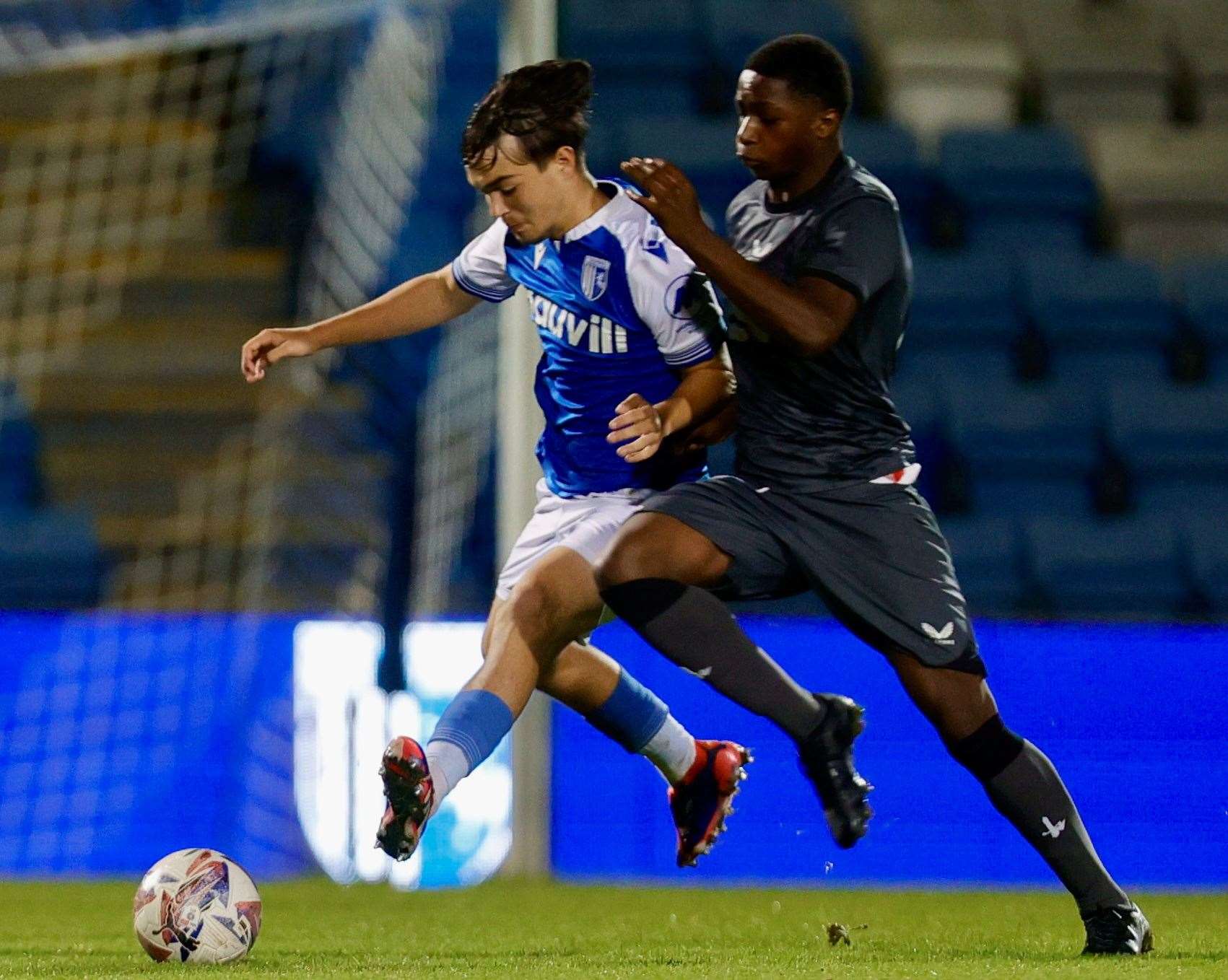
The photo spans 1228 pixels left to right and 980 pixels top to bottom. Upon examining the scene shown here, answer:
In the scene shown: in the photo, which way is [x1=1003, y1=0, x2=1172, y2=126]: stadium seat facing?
toward the camera

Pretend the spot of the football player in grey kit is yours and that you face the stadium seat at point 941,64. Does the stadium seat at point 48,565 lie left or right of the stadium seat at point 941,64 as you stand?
left

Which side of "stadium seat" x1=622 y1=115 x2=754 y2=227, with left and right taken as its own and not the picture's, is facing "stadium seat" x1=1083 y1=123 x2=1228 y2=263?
left

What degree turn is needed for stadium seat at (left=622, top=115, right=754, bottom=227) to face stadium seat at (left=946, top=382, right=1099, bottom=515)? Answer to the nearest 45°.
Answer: approximately 45° to its left

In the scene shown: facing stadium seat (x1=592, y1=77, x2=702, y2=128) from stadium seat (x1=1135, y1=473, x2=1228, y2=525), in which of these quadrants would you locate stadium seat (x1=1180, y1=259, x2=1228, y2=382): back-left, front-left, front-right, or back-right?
front-right

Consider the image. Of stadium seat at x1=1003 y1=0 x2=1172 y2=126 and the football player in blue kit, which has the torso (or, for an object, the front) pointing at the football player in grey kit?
the stadium seat

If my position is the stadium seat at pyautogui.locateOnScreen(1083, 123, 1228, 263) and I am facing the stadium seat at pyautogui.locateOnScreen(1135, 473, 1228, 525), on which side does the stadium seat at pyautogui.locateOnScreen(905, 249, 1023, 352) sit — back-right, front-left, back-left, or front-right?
front-right

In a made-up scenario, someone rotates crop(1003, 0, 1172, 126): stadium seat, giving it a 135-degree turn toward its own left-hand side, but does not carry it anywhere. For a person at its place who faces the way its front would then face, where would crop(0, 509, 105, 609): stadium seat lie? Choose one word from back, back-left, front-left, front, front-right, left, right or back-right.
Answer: back

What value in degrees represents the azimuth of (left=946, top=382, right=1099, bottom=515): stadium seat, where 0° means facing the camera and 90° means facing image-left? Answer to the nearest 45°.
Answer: approximately 0°

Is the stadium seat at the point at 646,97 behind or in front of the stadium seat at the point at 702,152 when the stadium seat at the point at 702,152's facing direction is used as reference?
behind

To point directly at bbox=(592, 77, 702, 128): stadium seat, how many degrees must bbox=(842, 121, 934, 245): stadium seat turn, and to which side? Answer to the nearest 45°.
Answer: approximately 90° to its right

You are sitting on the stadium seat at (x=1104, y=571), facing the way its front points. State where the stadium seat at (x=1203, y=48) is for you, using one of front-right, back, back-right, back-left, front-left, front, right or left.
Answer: back

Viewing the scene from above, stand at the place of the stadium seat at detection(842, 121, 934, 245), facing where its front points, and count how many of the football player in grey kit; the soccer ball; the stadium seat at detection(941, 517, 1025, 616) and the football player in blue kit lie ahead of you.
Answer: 4

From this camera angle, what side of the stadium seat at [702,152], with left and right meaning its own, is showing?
front

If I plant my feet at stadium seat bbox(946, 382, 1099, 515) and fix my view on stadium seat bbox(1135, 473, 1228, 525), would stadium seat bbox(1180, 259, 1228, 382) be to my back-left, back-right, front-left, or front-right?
front-left

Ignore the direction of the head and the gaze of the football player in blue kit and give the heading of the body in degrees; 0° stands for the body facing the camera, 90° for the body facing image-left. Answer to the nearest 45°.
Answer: approximately 45°
